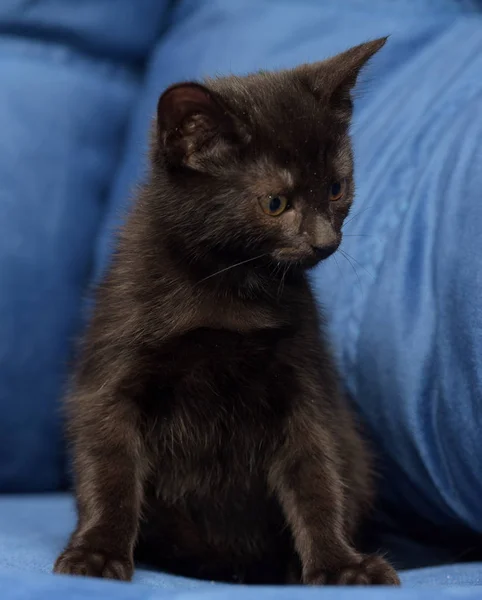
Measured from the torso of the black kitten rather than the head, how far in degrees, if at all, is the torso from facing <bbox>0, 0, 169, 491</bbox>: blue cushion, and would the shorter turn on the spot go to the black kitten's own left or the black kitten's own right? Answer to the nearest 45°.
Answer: approximately 135° to the black kitten's own right

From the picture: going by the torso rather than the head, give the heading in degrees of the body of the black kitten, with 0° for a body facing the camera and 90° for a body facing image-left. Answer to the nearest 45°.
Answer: approximately 0°
